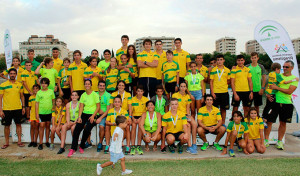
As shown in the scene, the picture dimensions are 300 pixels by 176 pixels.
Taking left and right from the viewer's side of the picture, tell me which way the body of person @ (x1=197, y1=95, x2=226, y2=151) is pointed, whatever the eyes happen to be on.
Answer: facing the viewer

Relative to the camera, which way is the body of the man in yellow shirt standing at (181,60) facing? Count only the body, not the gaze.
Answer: toward the camera

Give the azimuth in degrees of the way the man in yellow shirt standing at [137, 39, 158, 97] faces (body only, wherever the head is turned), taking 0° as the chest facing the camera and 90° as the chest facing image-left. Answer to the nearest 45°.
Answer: approximately 0°

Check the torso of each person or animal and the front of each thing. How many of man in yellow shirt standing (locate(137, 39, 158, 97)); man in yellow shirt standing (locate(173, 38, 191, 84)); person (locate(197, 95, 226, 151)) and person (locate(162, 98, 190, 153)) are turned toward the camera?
4

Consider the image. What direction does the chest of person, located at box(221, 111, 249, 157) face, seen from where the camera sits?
toward the camera

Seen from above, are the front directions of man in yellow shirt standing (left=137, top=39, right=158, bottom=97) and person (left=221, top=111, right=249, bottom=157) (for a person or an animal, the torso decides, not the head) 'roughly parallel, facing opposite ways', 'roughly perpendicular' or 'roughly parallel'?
roughly parallel

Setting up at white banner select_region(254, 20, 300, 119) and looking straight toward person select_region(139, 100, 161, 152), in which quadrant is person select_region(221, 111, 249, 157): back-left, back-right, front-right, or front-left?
front-left

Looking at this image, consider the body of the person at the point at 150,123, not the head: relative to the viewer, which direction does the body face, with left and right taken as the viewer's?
facing the viewer

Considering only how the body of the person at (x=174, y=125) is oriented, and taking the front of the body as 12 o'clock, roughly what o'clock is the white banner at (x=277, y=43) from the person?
The white banner is roughly at 8 o'clock from the person.

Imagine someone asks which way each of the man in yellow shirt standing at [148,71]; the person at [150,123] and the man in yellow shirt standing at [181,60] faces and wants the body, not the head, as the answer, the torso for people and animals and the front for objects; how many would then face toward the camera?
3

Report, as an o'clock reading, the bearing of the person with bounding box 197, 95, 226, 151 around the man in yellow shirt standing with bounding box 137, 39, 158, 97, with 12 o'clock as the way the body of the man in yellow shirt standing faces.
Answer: The person is roughly at 10 o'clock from the man in yellow shirt standing.
